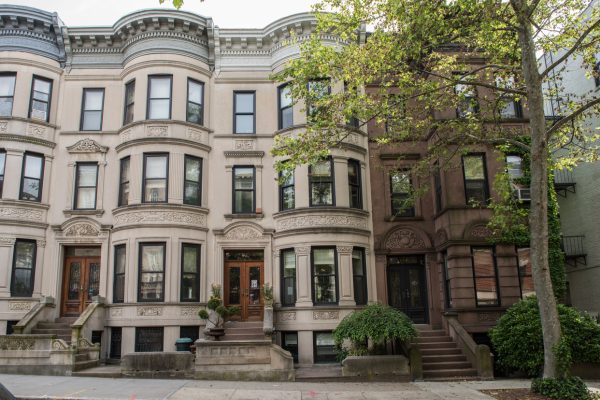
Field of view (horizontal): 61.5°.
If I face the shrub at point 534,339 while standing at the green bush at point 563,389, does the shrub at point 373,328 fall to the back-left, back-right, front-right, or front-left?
front-left

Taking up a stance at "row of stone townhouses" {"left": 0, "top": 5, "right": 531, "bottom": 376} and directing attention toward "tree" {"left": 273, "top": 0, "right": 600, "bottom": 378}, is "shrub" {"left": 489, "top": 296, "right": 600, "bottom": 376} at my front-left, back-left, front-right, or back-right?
front-left

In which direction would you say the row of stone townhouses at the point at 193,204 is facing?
toward the camera

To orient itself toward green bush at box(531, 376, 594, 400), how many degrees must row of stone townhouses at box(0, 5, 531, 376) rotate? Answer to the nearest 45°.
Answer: approximately 45° to its left

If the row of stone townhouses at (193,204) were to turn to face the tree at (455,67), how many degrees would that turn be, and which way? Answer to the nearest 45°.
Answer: approximately 45° to its left

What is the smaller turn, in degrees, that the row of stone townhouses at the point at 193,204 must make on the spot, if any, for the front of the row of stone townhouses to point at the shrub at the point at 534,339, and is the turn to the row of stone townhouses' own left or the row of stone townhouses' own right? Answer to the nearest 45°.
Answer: approximately 45° to the row of stone townhouses' own left
